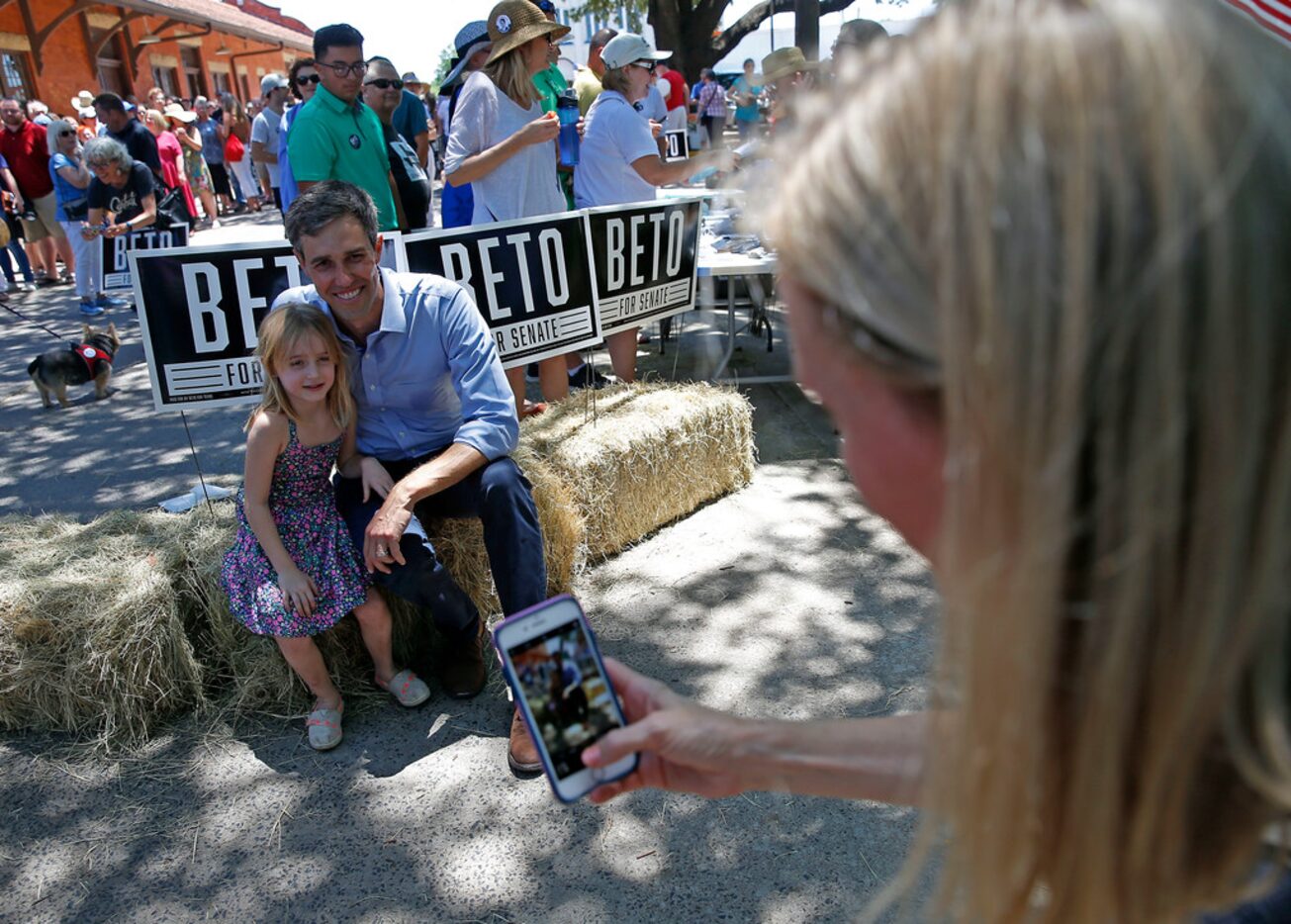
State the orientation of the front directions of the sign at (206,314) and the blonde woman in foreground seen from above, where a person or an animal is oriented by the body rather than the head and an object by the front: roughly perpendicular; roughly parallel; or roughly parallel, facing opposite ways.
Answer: roughly parallel, facing opposite ways

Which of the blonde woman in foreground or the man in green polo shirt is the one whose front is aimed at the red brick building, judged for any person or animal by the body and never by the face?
the blonde woman in foreground

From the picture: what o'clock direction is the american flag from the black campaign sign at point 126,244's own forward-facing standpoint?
The american flag is roughly at 11 o'clock from the black campaign sign.

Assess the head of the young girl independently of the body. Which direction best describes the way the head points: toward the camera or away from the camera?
toward the camera

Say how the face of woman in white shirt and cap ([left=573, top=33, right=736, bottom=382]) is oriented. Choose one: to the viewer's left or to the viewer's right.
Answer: to the viewer's right

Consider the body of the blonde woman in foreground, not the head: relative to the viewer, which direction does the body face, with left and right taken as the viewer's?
facing away from the viewer and to the left of the viewer

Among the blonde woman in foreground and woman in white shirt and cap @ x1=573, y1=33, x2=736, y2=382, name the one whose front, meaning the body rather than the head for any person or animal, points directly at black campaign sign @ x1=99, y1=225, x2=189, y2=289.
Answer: the blonde woman in foreground

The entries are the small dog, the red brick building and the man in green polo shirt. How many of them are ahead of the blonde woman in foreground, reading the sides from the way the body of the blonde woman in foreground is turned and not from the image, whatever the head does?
3

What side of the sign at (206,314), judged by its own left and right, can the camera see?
front

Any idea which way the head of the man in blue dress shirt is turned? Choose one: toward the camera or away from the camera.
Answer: toward the camera

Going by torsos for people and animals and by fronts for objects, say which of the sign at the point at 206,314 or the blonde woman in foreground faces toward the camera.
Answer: the sign

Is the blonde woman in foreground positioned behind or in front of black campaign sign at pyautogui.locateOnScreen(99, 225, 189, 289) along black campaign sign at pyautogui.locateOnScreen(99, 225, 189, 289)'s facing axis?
in front

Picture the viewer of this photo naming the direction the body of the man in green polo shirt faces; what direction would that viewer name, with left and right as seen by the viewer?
facing the viewer and to the right of the viewer

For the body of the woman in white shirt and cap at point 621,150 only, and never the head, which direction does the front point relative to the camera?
to the viewer's right

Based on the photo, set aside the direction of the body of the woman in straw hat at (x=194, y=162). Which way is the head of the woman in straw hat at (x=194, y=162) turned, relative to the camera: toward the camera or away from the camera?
toward the camera

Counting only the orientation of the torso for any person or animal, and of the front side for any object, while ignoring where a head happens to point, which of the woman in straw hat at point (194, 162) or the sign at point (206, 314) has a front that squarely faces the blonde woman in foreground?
the sign
